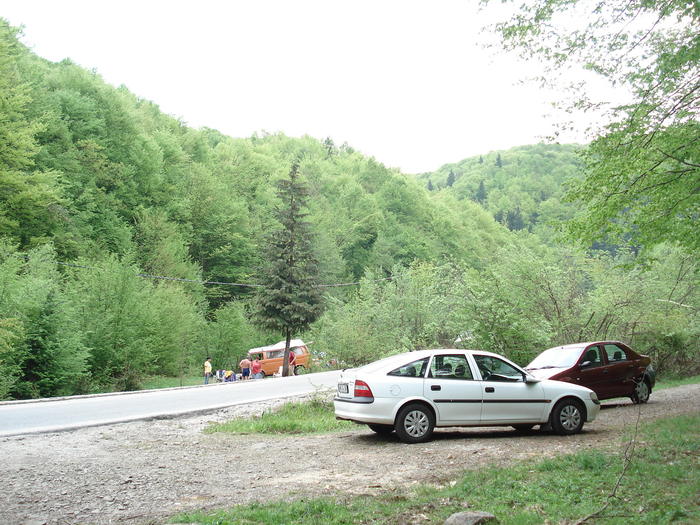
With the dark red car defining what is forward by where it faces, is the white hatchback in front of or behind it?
in front

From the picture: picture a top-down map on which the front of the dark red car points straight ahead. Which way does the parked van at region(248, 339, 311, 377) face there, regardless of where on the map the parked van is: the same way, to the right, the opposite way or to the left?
the opposite way

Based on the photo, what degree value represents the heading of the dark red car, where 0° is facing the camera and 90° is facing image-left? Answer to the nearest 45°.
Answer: approximately 45°

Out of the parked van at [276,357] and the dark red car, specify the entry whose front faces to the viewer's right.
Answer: the parked van

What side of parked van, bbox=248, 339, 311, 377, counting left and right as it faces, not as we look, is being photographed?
right

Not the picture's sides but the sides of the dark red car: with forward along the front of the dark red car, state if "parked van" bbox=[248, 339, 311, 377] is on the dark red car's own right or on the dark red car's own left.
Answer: on the dark red car's own right

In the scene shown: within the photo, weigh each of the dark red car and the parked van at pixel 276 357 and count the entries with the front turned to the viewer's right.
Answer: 1
